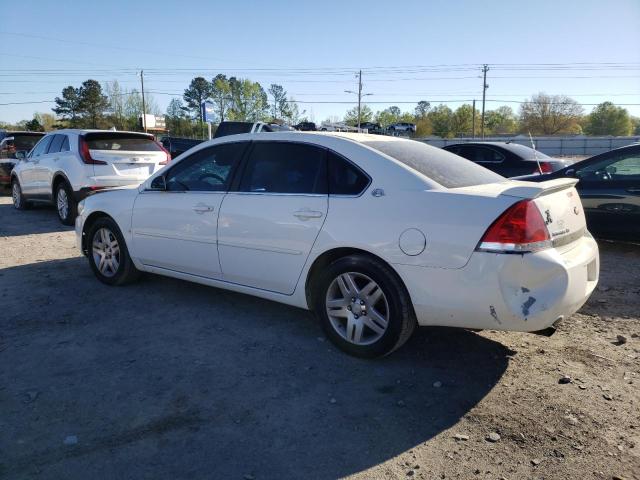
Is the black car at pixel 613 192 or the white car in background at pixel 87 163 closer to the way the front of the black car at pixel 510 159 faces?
the white car in background

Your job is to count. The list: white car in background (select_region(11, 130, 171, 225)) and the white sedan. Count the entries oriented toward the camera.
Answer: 0

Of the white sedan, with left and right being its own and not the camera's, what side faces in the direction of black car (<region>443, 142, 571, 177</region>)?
right

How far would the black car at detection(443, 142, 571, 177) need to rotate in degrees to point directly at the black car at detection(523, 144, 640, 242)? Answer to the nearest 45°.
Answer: approximately 135° to its left

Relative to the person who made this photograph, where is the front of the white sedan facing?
facing away from the viewer and to the left of the viewer

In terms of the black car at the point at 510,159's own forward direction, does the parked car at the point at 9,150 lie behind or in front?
in front

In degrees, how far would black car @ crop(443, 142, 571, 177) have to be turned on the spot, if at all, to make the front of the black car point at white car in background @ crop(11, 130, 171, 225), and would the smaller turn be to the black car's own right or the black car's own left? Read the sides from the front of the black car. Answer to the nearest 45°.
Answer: approximately 90° to the black car's own left

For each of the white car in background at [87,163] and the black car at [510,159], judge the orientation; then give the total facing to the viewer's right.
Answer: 0

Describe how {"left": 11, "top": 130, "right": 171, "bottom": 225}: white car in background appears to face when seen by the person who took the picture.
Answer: facing away from the viewer and to the left of the viewer

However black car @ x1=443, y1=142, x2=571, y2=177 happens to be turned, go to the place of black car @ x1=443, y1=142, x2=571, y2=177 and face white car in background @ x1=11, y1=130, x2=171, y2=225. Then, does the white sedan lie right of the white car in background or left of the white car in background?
left

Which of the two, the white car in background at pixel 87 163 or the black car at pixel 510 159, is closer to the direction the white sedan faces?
the white car in background

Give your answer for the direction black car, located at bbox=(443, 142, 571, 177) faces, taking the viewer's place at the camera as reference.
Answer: facing away from the viewer and to the left of the viewer

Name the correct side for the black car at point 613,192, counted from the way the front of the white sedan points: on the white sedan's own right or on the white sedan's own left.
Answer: on the white sedan's own right
